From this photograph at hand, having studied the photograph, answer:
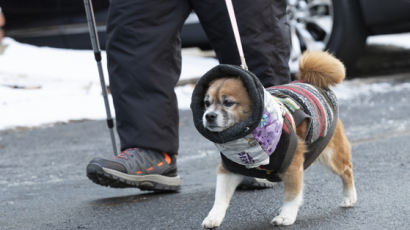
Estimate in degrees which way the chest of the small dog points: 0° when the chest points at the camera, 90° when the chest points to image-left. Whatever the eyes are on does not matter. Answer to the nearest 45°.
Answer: approximately 45°

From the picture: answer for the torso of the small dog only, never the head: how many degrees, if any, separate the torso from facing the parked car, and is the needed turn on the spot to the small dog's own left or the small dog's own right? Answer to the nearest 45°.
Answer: approximately 135° to the small dog's own right
